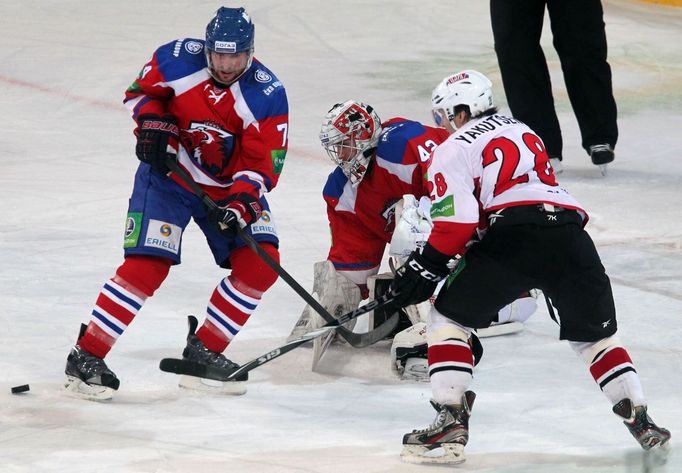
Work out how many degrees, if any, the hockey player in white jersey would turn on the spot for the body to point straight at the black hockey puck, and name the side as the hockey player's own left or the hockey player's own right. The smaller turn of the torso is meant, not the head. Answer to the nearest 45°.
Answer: approximately 45° to the hockey player's own left

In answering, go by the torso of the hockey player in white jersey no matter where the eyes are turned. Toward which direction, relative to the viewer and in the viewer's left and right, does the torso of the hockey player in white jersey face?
facing away from the viewer and to the left of the viewer

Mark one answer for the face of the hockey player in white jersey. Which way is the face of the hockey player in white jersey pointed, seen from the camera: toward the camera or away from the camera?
away from the camera

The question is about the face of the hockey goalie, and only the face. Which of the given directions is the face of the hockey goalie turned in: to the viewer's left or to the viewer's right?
to the viewer's left

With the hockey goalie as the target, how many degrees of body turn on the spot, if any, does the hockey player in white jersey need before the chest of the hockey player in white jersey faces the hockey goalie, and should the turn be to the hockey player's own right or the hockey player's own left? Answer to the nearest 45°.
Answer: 0° — they already face them
